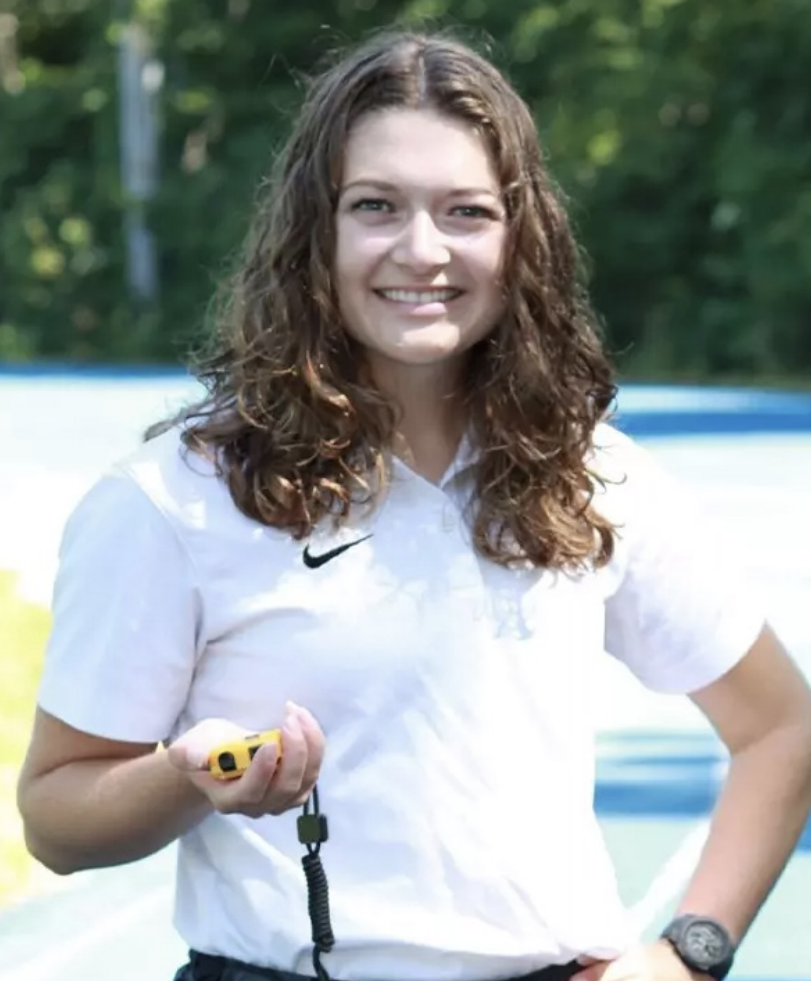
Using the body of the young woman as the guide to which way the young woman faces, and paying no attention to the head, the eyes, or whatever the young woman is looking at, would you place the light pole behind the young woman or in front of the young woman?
behind

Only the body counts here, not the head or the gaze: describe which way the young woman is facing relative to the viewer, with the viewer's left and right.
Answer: facing the viewer
